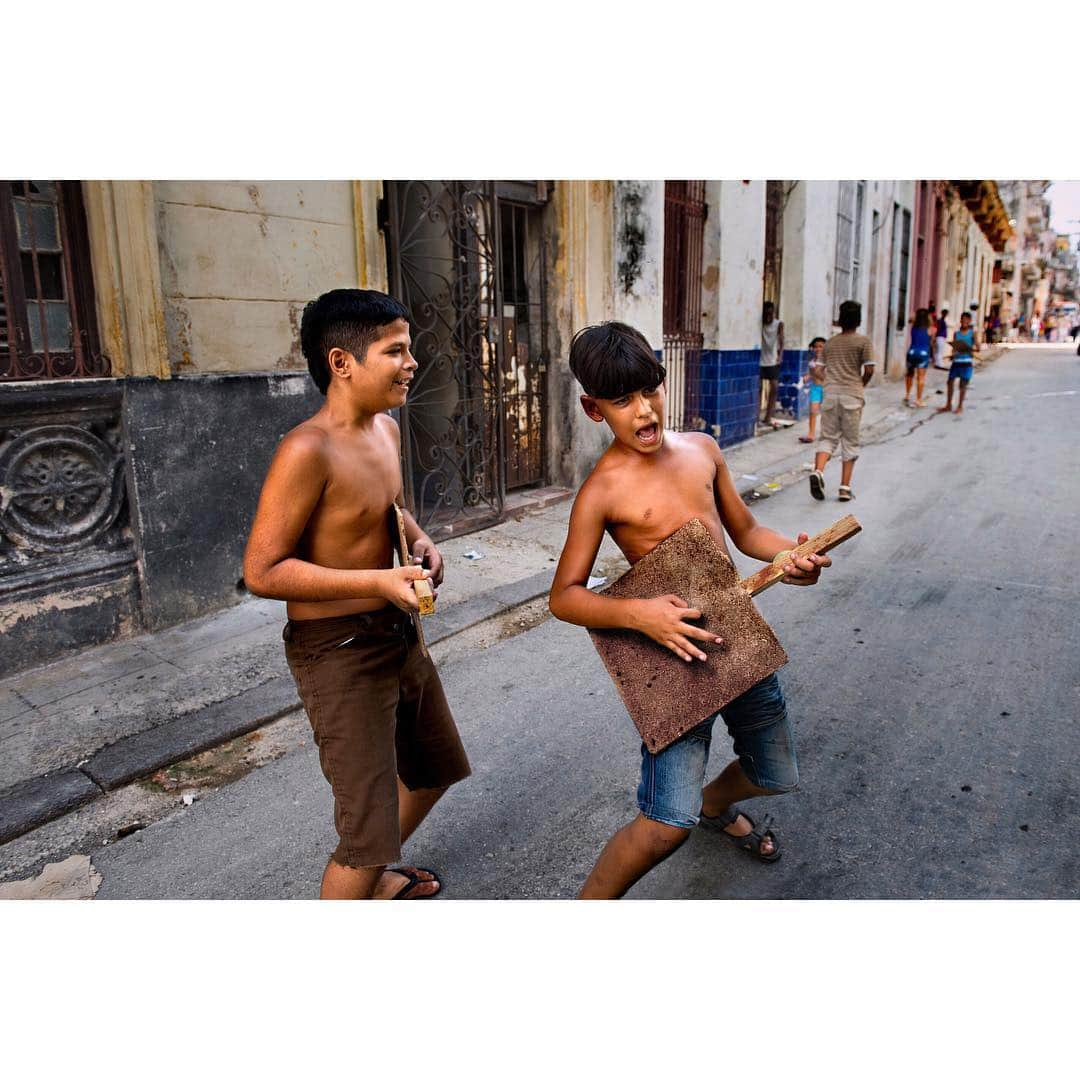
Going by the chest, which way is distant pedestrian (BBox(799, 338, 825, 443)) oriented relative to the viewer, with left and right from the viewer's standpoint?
facing the viewer and to the left of the viewer

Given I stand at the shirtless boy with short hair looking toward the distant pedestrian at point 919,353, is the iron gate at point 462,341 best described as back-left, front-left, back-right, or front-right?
front-left

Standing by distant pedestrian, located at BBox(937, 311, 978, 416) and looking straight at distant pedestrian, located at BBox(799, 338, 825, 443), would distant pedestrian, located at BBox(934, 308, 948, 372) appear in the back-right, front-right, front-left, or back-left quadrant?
back-right

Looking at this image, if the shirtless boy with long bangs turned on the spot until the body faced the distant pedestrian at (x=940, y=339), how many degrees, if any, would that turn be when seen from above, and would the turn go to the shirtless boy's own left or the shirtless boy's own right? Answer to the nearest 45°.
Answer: approximately 135° to the shirtless boy's own left

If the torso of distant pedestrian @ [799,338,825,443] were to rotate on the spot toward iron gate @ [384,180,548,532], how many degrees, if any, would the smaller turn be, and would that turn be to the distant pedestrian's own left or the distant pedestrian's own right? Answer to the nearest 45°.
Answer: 0° — they already face it

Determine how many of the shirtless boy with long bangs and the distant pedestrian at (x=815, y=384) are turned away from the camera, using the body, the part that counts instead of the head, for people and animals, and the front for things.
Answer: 0

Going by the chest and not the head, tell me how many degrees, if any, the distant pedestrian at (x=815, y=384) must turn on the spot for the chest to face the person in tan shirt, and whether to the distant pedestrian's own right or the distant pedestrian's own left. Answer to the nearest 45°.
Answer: approximately 45° to the distant pedestrian's own left

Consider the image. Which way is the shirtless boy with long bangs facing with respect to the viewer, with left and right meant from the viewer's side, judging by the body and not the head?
facing the viewer and to the right of the viewer

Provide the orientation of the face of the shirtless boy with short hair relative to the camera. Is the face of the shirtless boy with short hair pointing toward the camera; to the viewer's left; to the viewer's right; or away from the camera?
to the viewer's right

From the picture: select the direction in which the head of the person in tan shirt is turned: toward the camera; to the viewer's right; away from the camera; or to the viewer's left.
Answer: away from the camera
